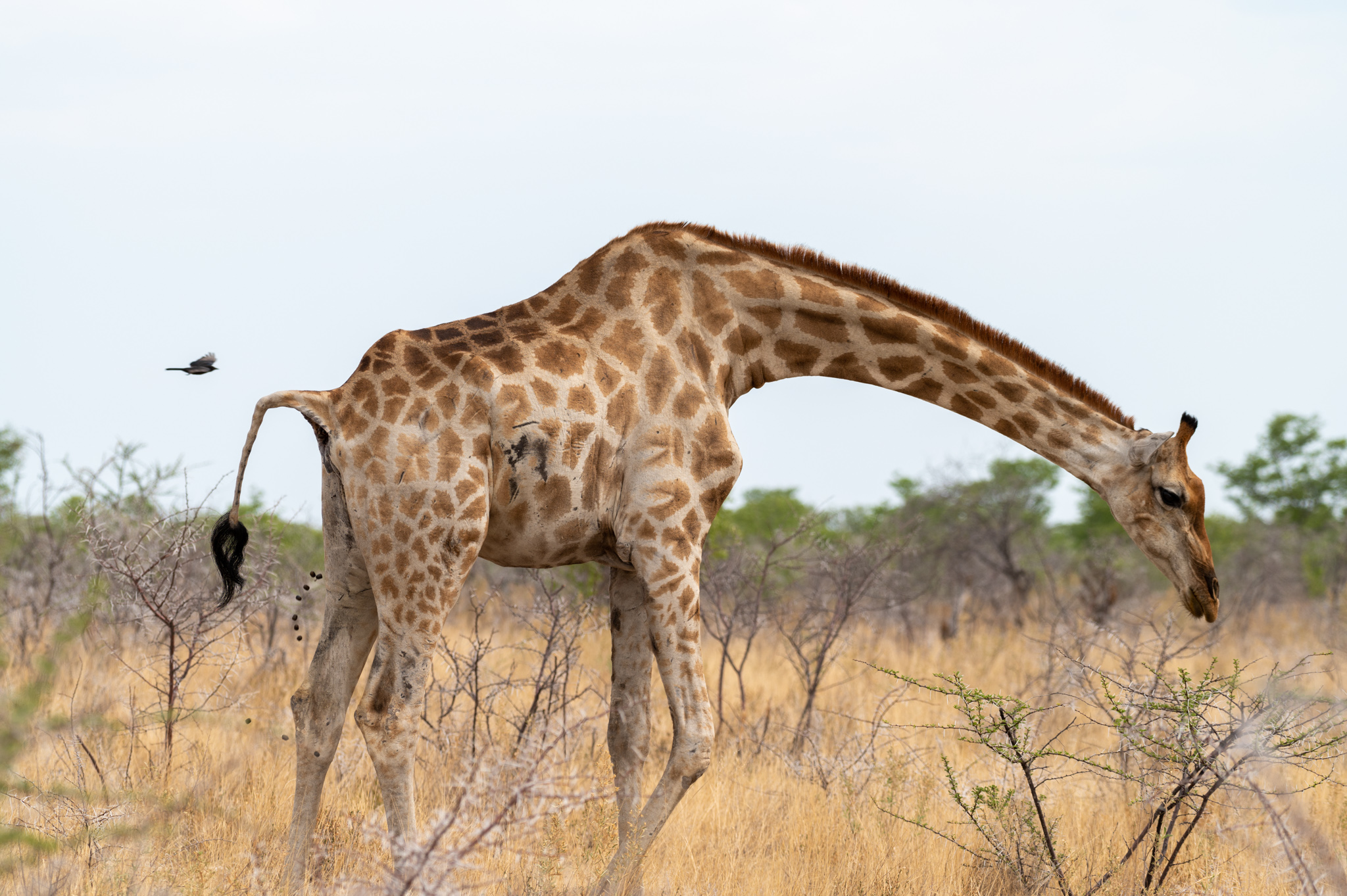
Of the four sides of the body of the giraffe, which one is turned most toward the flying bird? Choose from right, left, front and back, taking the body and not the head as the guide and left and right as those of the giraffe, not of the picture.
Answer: back

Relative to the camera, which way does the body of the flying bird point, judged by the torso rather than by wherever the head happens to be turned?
to the viewer's right

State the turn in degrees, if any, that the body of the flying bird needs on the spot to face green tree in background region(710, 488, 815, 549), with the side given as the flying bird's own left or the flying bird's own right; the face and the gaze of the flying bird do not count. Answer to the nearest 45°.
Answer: approximately 45° to the flying bird's own left

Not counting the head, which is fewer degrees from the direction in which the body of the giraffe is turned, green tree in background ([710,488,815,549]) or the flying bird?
the green tree in background

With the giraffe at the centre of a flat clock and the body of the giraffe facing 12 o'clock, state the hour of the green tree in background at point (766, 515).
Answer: The green tree in background is roughly at 9 o'clock from the giraffe.

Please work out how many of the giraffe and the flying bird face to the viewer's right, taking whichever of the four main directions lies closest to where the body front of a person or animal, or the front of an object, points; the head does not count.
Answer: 2

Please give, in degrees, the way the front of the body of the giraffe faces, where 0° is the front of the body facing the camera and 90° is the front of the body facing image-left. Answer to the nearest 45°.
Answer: approximately 270°
